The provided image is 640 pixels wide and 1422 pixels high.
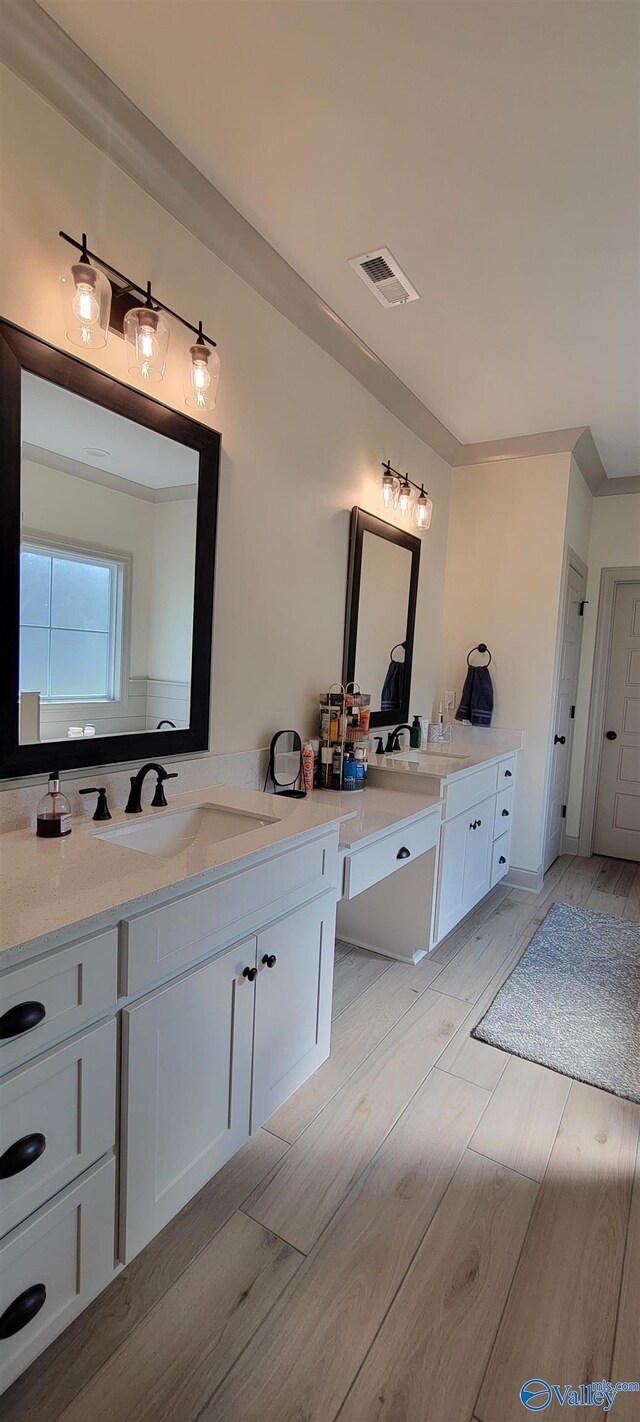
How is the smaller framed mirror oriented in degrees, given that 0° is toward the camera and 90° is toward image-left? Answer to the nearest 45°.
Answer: approximately 315°

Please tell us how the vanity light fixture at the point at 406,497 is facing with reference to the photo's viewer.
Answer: facing the viewer and to the right of the viewer

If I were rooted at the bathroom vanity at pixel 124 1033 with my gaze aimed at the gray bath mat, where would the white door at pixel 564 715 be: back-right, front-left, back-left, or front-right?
front-left

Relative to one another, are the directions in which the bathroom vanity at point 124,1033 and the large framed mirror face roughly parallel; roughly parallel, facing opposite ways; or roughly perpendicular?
roughly parallel

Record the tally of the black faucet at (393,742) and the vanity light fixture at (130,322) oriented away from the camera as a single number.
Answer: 0

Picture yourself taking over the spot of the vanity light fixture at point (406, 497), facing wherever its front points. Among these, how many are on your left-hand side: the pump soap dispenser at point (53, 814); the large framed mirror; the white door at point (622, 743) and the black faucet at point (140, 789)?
1

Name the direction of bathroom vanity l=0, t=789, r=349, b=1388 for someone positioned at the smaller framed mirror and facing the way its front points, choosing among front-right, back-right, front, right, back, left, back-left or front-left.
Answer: front-right

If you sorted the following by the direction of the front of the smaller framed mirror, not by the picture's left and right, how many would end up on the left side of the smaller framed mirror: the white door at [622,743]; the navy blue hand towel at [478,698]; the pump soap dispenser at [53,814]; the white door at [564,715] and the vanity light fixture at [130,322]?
3

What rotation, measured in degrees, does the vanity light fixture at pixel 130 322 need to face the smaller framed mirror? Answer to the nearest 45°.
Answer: approximately 90° to its left

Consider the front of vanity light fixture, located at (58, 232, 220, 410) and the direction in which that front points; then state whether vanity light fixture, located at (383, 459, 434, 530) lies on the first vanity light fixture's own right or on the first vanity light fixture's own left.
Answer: on the first vanity light fixture's own left

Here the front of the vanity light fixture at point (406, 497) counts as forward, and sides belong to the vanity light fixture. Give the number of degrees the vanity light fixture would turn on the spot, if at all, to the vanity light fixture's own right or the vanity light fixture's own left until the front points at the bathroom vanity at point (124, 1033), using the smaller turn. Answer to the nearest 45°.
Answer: approximately 45° to the vanity light fixture's own right

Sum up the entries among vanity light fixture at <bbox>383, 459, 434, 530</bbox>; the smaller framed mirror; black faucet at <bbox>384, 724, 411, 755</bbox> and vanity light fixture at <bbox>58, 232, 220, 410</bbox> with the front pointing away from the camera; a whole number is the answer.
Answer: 0

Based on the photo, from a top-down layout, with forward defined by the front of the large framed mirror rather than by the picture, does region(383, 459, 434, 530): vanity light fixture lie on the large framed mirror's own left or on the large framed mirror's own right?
on the large framed mirror's own left
